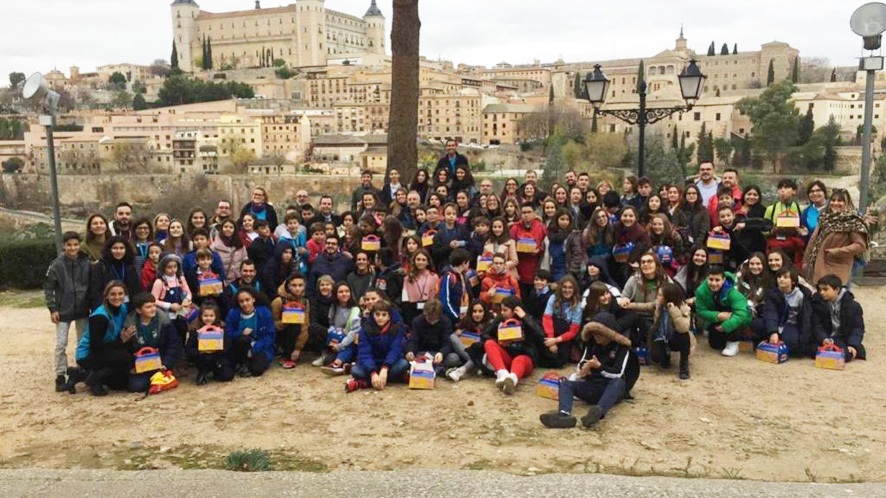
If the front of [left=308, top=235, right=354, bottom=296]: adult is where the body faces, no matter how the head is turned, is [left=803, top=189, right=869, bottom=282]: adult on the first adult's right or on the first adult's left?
on the first adult's left

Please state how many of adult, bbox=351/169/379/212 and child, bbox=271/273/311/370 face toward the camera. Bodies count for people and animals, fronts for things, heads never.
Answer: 2

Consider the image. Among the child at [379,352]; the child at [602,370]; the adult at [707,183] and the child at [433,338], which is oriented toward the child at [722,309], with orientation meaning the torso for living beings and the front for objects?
the adult

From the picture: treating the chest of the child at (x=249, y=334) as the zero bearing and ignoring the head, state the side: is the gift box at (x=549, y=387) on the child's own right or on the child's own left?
on the child's own left

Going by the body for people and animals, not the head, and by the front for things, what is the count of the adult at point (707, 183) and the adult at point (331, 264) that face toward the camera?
2

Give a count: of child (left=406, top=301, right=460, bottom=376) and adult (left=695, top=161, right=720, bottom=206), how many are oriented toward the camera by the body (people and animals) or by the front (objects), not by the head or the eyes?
2

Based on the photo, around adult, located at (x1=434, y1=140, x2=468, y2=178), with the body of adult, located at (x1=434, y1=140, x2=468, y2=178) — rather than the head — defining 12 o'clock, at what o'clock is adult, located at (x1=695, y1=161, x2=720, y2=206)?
adult, located at (x1=695, y1=161, x2=720, y2=206) is roughly at 10 o'clock from adult, located at (x1=434, y1=140, x2=468, y2=178).
